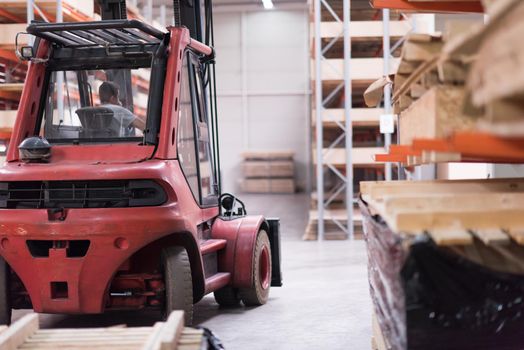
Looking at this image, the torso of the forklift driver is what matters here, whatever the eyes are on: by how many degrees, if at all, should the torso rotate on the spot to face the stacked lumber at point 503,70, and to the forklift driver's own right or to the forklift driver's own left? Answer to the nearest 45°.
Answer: approximately 135° to the forklift driver's own right

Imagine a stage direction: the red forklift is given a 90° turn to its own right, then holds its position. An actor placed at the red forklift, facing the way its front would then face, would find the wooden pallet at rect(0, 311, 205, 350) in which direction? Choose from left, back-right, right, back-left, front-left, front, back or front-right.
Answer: front-right

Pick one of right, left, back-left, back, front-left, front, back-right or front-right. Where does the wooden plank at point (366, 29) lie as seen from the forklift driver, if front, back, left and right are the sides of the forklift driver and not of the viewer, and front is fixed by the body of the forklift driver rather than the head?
front

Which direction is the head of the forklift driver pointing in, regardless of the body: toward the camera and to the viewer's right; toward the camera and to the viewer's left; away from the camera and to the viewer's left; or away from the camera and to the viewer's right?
away from the camera and to the viewer's right

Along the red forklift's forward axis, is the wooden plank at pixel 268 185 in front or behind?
in front

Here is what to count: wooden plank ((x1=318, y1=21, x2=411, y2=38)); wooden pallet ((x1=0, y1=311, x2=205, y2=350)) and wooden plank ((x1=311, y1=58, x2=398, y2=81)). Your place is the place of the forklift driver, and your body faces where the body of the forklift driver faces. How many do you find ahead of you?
2

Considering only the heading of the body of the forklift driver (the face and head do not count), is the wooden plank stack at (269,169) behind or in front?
in front

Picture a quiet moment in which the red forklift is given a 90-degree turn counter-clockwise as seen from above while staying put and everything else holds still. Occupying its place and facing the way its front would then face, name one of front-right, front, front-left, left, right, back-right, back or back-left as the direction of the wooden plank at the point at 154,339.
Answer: back-left

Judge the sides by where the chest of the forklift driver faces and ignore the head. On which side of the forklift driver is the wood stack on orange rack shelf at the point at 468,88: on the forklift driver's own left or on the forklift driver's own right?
on the forklift driver's own right

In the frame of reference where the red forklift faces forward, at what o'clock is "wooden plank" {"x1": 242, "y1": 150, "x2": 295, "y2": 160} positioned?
The wooden plank is roughly at 11 o'clock from the red forklift.

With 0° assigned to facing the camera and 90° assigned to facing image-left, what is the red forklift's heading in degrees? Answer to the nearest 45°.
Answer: approximately 225°

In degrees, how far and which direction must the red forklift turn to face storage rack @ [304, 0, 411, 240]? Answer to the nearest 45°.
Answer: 0° — it already faces it

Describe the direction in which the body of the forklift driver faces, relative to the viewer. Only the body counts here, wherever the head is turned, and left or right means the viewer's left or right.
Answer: facing away from the viewer and to the right of the viewer
